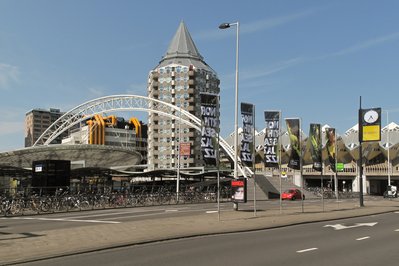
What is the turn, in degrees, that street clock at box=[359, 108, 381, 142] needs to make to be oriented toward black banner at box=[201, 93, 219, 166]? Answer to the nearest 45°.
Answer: approximately 45° to its right

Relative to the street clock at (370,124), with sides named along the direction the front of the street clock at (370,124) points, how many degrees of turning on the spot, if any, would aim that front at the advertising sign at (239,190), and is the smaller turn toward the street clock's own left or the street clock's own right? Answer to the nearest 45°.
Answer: approximately 45° to the street clock's own right

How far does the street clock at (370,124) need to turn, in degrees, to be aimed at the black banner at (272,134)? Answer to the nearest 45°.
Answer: approximately 45° to its right

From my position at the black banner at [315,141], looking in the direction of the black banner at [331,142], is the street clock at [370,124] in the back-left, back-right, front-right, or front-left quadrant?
front-right

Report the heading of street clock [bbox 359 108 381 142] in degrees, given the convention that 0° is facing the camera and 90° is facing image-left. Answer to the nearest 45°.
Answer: approximately 0°

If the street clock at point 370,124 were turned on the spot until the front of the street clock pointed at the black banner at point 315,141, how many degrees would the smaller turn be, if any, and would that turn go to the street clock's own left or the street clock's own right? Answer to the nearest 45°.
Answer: approximately 45° to the street clock's own right

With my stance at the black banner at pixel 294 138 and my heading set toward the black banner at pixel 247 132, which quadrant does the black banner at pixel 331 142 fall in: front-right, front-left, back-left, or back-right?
back-right
